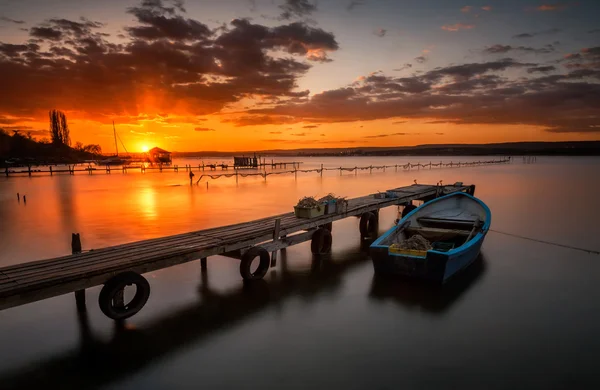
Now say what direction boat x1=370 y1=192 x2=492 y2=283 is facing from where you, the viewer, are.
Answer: facing away from the viewer and to the right of the viewer
